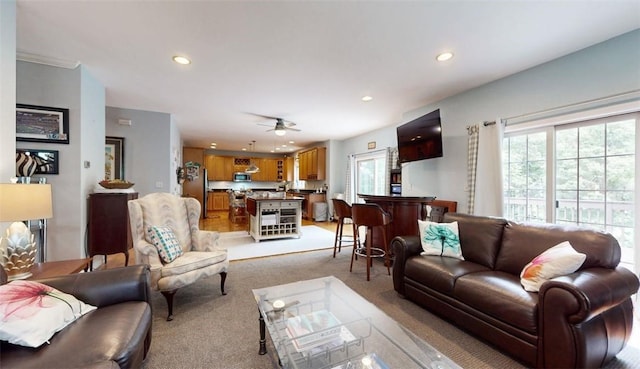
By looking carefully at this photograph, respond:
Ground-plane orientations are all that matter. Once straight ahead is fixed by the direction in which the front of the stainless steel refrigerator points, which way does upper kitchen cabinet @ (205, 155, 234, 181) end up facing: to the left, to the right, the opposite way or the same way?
to the right

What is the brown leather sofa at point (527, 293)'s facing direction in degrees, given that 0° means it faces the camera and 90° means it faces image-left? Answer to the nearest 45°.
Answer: approximately 45°

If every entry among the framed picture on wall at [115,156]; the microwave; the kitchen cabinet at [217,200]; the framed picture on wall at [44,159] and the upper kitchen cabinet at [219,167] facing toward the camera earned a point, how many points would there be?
5

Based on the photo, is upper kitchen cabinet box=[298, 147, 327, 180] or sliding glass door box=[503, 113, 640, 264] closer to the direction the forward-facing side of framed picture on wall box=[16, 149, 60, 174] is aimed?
the sliding glass door

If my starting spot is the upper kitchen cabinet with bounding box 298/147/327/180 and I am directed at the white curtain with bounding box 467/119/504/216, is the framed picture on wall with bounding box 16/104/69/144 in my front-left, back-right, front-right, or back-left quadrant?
front-right

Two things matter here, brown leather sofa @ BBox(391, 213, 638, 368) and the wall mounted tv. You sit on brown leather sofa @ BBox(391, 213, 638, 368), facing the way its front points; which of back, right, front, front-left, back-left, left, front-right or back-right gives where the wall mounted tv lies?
right

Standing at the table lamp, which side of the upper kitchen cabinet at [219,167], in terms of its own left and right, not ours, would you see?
front

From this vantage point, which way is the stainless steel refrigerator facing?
to the viewer's right

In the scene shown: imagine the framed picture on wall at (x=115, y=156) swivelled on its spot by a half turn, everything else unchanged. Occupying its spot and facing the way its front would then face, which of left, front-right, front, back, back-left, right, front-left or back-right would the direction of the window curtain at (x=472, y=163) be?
back-right

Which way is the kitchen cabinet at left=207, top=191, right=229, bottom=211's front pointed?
toward the camera

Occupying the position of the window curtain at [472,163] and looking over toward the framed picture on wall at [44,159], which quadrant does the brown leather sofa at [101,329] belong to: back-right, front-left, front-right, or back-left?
front-left

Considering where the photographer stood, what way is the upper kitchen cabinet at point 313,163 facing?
facing the viewer and to the left of the viewer

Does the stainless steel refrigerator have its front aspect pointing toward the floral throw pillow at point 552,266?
no

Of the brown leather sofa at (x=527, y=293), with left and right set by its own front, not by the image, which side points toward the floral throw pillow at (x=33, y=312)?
front

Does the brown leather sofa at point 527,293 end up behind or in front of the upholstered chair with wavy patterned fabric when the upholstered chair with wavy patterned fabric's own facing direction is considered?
in front

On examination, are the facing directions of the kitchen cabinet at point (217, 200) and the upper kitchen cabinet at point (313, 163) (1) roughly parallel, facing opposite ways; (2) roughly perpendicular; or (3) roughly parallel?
roughly perpendicular

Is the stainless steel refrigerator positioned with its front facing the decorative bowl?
no

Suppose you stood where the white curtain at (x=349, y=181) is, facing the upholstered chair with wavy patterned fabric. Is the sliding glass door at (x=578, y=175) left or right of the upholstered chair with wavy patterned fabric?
left

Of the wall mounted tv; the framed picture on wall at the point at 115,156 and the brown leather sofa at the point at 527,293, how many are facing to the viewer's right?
0

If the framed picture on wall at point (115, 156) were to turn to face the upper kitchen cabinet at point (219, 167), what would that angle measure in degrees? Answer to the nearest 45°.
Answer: approximately 135° to its left
